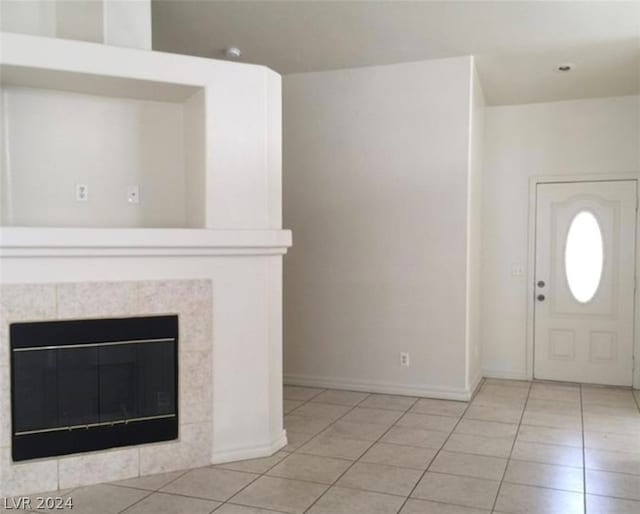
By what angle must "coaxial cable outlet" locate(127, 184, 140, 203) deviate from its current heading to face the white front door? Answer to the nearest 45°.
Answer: approximately 90° to its left

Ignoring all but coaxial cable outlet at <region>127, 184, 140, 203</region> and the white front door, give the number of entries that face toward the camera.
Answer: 2

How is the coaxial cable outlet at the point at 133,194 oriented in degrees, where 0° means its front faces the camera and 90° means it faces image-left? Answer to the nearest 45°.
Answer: approximately 0°

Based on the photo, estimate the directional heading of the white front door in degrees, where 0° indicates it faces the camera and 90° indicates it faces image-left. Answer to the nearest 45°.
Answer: approximately 0°

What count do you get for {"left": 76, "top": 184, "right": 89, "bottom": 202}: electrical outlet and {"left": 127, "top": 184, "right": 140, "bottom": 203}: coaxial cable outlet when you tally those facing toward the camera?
2
